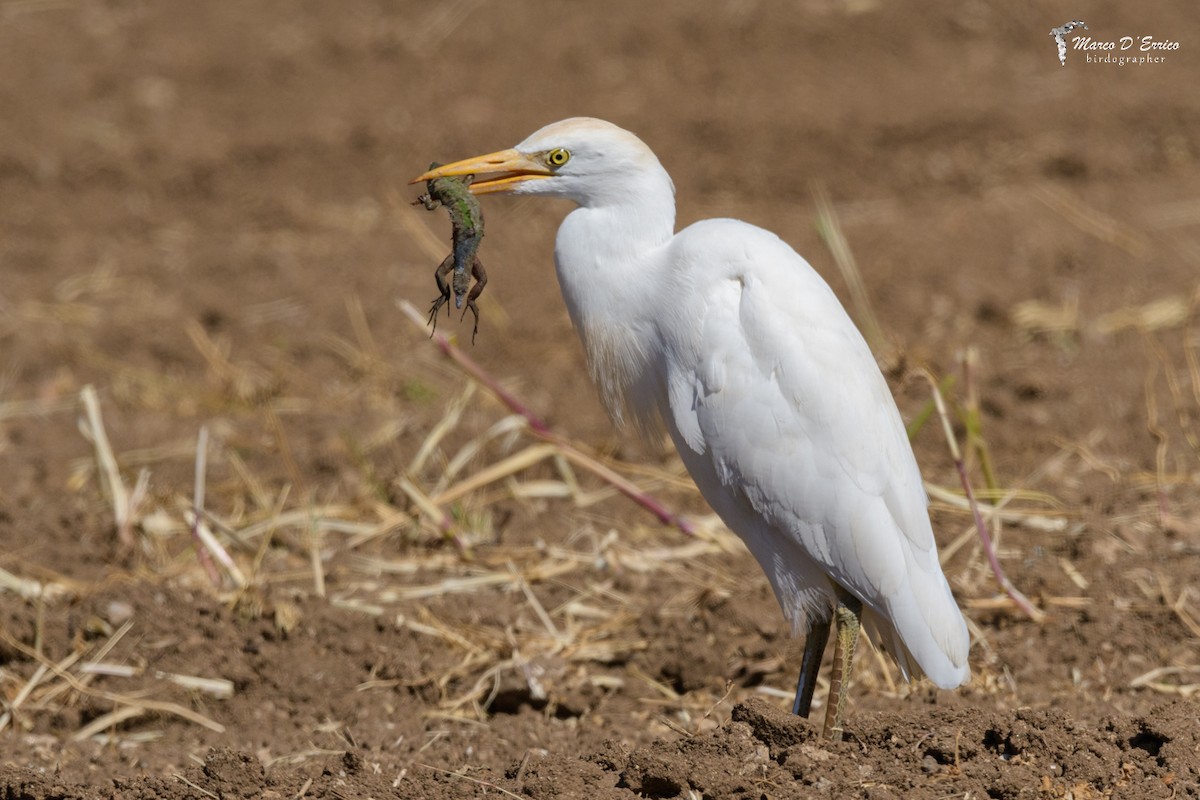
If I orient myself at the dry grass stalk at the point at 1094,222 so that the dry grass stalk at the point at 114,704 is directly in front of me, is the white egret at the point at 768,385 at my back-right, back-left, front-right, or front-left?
front-left

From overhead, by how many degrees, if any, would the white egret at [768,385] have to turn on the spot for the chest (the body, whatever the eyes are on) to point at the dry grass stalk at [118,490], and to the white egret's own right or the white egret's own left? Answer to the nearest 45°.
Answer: approximately 45° to the white egret's own right

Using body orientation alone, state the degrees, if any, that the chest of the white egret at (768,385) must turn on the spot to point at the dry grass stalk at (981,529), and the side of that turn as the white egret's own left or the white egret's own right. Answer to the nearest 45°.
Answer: approximately 135° to the white egret's own right

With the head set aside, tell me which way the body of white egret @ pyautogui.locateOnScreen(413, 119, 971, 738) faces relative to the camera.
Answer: to the viewer's left

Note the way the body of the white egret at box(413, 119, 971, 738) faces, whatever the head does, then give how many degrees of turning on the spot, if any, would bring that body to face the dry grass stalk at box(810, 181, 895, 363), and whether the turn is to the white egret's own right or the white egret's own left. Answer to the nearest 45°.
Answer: approximately 90° to the white egret's own right

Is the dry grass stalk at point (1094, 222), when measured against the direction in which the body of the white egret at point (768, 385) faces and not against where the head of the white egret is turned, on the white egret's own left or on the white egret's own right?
on the white egret's own right
